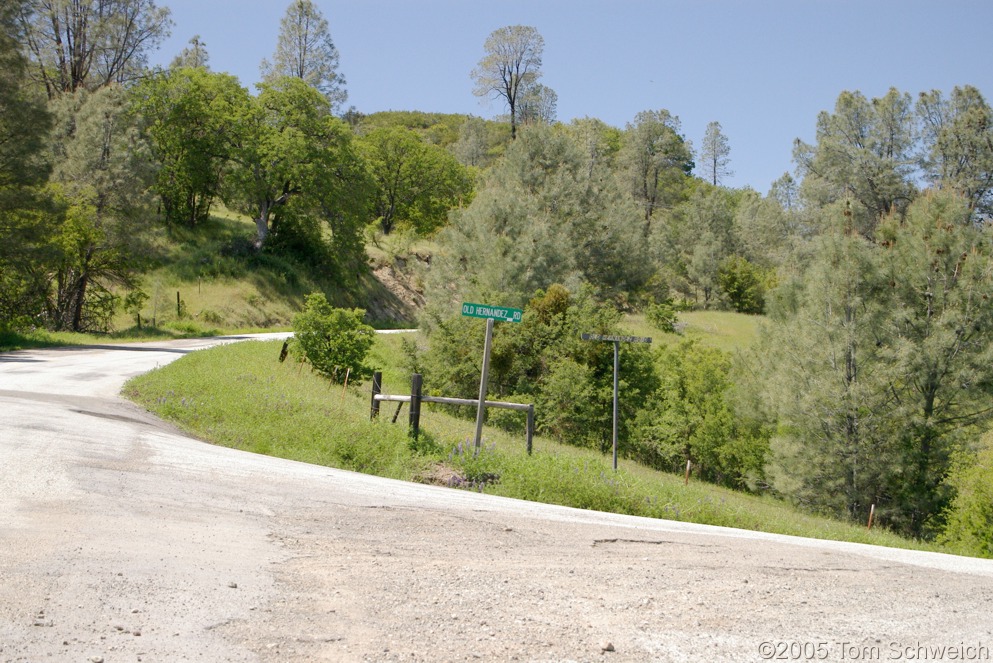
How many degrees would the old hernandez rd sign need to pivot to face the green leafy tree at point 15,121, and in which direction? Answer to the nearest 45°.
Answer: approximately 135° to its right

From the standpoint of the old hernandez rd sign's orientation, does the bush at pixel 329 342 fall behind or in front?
behind

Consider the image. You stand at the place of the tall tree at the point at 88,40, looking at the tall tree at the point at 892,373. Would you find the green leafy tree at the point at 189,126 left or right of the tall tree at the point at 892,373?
left

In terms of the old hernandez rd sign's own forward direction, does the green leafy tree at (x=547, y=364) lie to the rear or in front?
to the rear

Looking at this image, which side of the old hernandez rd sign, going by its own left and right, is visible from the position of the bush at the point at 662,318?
back

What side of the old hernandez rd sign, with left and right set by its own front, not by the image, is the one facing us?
front

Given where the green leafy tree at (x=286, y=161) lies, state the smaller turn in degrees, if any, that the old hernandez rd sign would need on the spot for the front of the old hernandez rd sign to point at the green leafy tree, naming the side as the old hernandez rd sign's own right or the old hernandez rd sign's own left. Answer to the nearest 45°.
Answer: approximately 180°

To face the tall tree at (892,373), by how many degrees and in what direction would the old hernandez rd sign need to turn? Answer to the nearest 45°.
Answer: approximately 135° to its left

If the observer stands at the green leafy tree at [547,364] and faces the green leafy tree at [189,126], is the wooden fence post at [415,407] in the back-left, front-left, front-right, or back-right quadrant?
back-left

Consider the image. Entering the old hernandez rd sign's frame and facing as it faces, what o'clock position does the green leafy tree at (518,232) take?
The green leafy tree is roughly at 6 o'clock from the old hernandez rd sign.

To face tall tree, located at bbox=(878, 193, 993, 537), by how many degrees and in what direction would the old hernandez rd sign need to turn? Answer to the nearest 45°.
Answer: approximately 135° to its left
